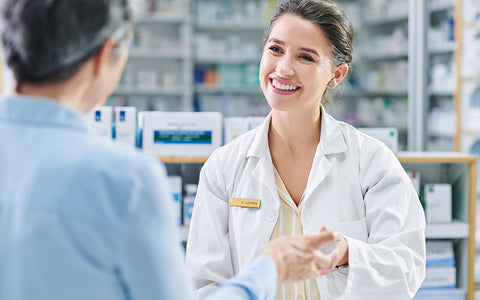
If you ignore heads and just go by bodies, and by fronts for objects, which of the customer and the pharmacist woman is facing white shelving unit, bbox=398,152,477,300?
the customer

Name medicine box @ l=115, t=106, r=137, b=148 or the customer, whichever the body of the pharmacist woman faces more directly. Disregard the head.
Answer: the customer

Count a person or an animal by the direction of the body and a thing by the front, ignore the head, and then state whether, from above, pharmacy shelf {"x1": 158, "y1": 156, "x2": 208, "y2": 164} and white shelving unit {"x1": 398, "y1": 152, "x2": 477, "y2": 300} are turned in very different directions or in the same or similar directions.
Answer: same or similar directions

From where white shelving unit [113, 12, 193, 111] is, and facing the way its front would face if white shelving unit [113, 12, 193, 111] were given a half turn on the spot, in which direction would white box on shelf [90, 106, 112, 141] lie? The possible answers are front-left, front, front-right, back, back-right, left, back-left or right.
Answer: back

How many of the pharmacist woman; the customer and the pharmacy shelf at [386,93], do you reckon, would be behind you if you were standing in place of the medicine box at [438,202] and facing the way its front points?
1

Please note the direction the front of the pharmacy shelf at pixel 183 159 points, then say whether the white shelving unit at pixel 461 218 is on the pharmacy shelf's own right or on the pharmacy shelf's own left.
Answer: on the pharmacy shelf's own left

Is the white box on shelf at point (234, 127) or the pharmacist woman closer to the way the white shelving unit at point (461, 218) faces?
the pharmacist woman

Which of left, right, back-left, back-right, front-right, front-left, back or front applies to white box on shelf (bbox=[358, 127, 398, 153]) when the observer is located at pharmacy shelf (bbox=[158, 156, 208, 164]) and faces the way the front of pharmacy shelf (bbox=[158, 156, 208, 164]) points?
left

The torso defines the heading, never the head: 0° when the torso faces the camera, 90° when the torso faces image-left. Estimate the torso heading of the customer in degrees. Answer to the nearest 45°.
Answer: approximately 225°

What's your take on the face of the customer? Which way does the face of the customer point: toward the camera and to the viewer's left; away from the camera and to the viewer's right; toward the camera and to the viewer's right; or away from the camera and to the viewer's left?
away from the camera and to the viewer's right

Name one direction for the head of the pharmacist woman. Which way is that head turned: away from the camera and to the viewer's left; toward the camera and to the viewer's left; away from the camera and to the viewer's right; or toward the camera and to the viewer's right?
toward the camera and to the viewer's left

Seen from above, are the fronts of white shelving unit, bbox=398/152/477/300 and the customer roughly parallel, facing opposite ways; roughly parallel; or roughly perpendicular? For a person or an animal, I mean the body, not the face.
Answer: roughly parallel, facing opposite ways

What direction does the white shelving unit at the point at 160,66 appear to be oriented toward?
toward the camera

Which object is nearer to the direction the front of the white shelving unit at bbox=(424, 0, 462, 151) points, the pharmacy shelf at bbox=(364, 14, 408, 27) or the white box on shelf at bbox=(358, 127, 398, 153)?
the white box on shelf

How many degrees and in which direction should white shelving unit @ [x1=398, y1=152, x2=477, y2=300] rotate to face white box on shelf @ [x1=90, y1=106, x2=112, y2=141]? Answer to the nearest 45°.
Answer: approximately 45° to its right

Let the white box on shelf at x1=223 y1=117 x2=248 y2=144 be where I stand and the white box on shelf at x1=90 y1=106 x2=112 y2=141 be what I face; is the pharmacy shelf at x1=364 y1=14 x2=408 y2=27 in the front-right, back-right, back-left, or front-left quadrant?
back-right

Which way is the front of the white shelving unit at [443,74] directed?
toward the camera

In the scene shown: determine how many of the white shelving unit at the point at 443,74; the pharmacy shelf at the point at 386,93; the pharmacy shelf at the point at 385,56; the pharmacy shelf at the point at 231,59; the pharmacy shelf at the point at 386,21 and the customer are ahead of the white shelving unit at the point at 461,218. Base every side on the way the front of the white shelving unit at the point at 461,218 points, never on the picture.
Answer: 1

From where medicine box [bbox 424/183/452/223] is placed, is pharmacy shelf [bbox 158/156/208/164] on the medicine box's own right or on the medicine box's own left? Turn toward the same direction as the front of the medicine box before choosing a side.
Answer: on the medicine box's own right
